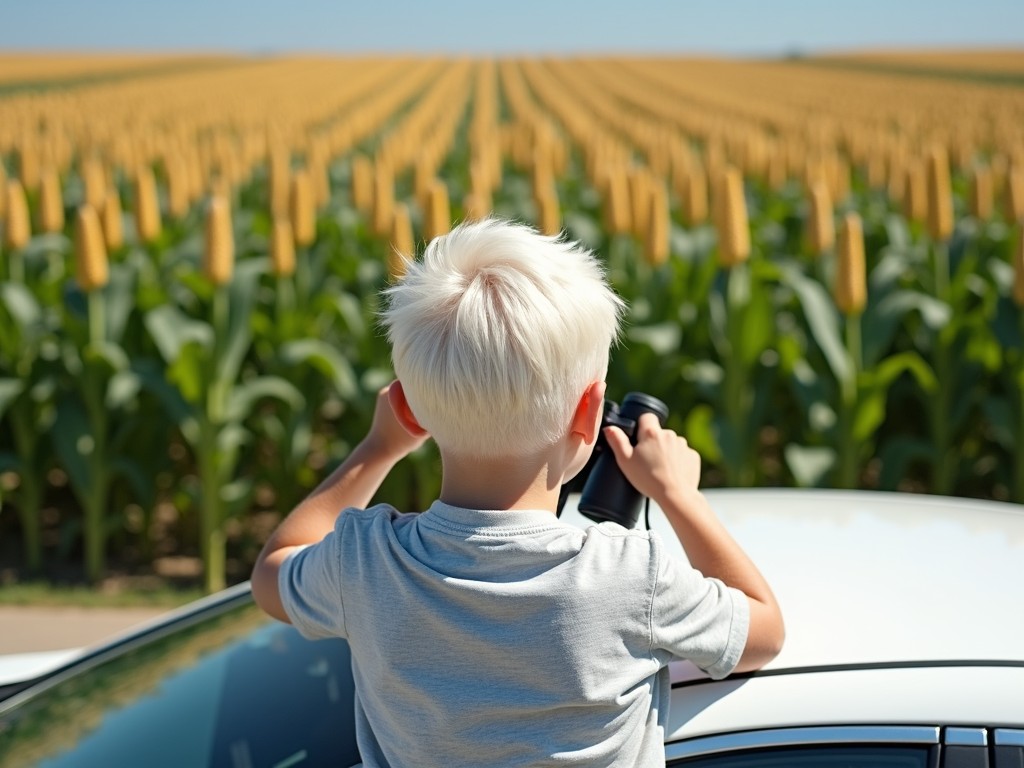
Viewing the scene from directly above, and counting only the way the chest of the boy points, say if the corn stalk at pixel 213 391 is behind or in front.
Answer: in front

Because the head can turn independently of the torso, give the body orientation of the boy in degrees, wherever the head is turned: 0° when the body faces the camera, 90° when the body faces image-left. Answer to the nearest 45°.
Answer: approximately 180°
